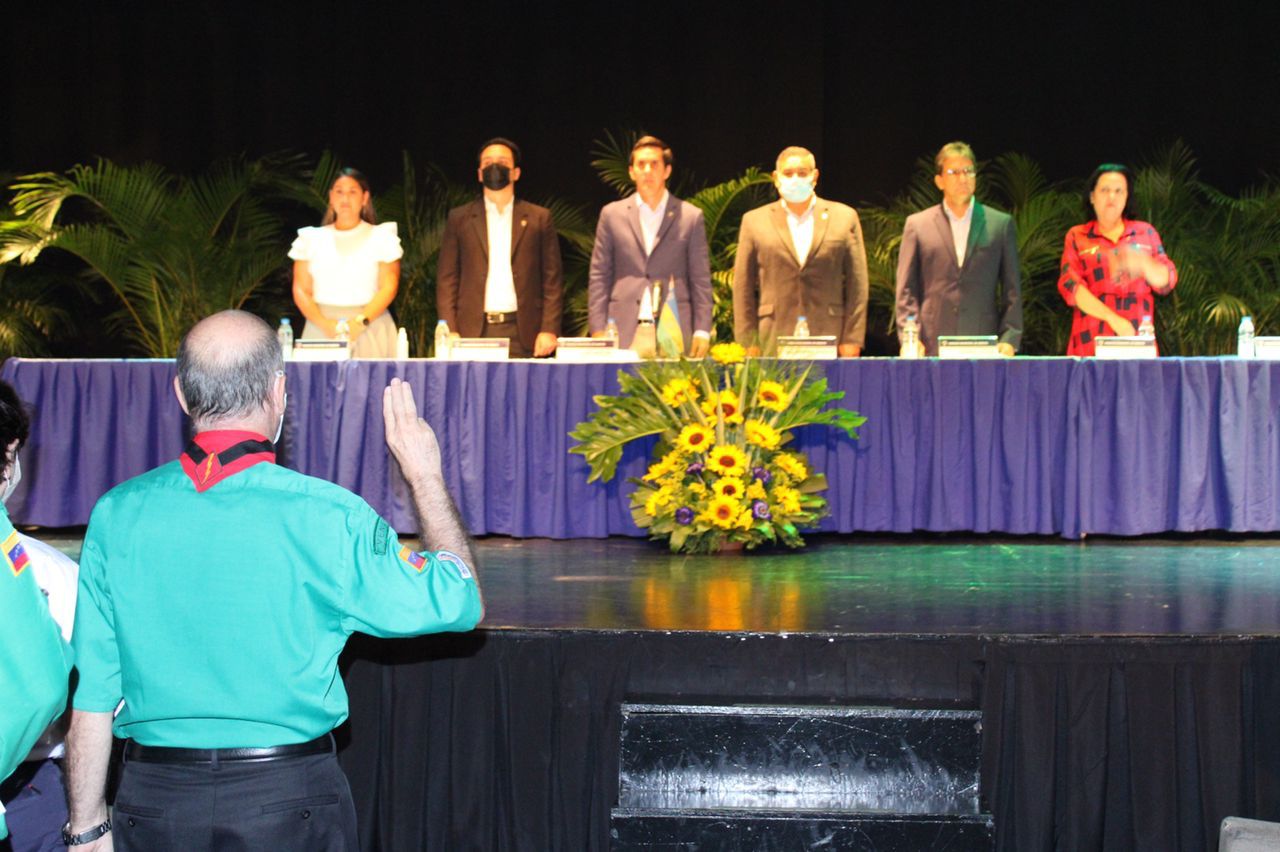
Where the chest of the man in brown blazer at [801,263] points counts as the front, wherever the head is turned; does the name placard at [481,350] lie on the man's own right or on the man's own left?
on the man's own right

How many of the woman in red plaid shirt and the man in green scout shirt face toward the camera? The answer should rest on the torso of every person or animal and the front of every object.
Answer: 1

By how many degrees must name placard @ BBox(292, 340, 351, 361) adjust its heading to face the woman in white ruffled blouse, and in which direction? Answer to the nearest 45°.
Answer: approximately 180°

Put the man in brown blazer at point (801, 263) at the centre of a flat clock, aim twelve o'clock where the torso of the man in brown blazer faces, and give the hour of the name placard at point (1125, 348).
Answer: The name placard is roughly at 10 o'clock from the man in brown blazer.

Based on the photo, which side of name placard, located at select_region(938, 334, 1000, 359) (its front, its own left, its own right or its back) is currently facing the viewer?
front

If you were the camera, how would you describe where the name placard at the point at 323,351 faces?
facing the viewer

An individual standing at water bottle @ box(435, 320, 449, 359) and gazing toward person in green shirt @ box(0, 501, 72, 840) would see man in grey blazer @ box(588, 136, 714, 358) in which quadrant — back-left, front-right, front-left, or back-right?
back-left

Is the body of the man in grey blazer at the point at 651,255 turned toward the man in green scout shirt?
yes

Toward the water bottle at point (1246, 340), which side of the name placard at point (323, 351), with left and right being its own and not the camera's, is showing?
left

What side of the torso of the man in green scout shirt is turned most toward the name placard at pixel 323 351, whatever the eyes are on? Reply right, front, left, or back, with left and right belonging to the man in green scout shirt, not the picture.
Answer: front

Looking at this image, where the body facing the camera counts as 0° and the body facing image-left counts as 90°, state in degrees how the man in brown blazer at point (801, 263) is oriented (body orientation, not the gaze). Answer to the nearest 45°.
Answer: approximately 0°

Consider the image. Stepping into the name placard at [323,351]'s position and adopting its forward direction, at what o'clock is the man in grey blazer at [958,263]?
The man in grey blazer is roughly at 9 o'clock from the name placard.

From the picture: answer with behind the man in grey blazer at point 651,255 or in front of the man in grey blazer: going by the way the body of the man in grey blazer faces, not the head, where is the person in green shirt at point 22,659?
in front

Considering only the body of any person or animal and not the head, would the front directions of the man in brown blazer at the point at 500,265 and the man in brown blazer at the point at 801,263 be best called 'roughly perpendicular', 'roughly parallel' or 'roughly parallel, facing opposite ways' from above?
roughly parallel

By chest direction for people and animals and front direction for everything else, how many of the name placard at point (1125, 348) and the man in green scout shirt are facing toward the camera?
1

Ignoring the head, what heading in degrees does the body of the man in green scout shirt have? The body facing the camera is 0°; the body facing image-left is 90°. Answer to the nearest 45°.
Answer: approximately 180°
